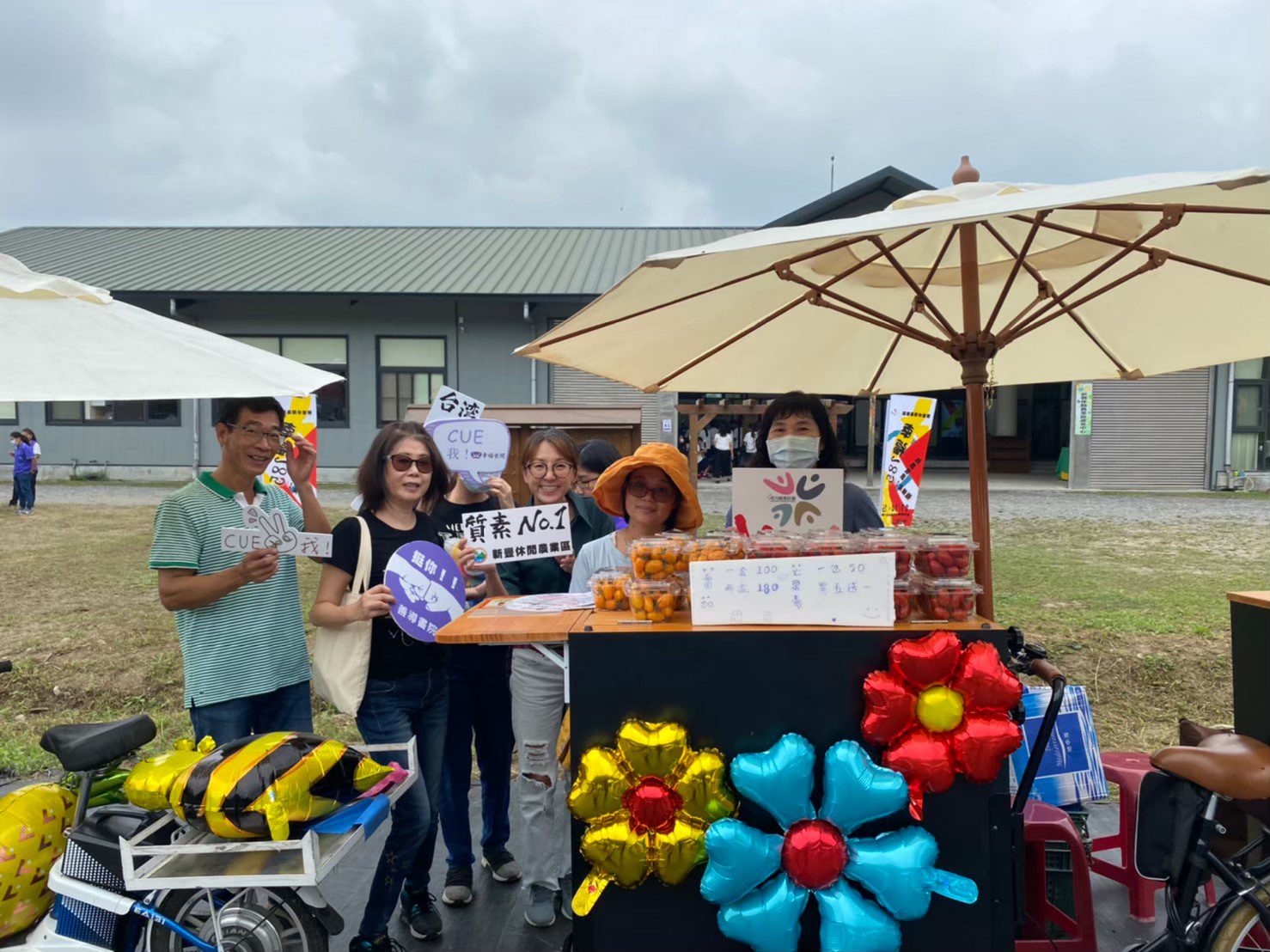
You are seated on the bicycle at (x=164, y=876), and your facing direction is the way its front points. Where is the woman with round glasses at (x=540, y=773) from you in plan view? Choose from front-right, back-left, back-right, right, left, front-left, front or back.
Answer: back

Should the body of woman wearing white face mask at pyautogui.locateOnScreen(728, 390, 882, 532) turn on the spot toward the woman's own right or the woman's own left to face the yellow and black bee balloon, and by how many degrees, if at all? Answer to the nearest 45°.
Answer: approximately 45° to the woman's own right

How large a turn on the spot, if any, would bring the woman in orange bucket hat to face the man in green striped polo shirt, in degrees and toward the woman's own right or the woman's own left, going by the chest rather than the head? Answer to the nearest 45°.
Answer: approximately 90° to the woman's own right

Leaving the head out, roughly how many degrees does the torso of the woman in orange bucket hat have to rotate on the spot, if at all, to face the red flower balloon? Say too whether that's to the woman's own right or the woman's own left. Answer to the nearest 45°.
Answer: approximately 45° to the woman's own left

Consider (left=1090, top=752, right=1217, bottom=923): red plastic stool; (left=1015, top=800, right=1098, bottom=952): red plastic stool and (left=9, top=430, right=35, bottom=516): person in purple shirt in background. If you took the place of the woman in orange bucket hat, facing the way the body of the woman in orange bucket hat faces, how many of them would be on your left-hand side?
2

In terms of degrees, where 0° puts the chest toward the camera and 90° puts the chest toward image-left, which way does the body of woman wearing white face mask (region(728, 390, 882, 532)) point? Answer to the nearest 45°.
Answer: approximately 0°

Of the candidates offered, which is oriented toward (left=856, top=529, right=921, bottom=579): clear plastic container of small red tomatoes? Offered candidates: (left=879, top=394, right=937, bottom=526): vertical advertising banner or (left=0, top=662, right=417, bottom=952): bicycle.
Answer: the vertical advertising banner
